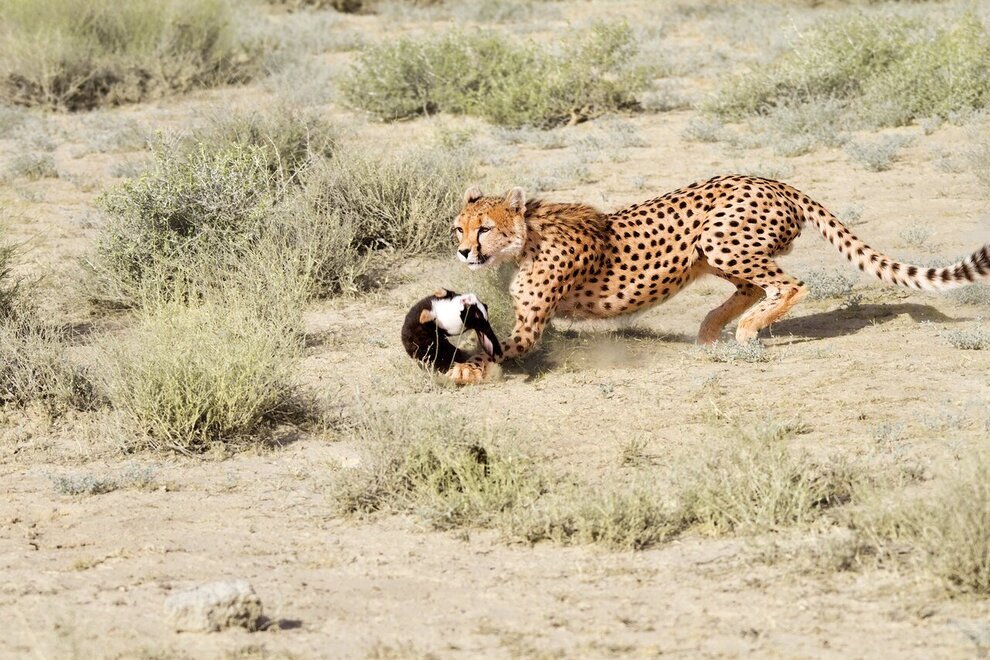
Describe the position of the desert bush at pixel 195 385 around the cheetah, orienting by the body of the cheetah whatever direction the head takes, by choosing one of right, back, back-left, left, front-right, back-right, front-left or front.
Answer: front-left

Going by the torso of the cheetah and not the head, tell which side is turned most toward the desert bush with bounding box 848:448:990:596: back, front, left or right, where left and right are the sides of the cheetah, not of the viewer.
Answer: left

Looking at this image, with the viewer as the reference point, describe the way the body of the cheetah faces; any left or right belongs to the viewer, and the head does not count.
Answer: facing to the left of the viewer

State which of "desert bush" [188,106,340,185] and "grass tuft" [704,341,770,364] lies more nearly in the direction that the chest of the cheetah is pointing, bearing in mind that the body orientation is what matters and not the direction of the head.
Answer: the desert bush

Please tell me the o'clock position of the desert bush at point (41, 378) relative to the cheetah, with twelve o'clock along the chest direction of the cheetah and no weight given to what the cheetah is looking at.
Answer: The desert bush is roughly at 11 o'clock from the cheetah.

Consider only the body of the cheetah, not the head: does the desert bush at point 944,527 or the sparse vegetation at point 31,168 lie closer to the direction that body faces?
the sparse vegetation

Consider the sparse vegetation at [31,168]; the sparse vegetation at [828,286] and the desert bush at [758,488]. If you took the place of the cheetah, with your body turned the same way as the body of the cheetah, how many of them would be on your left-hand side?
1

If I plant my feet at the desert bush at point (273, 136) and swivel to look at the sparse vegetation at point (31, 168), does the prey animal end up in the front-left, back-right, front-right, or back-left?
back-left

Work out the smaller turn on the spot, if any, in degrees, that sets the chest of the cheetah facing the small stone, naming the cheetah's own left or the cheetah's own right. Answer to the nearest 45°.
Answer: approximately 90° to the cheetah's own left

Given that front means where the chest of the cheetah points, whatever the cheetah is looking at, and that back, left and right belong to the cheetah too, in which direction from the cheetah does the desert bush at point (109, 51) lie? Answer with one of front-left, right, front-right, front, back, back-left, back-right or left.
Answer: front-right

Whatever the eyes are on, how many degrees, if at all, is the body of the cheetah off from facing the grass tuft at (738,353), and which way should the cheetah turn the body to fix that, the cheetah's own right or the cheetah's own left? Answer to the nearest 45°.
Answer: approximately 135° to the cheetah's own left

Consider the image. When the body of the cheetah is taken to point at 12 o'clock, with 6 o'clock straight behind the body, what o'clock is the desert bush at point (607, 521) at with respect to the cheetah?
The desert bush is roughly at 9 o'clock from the cheetah.
